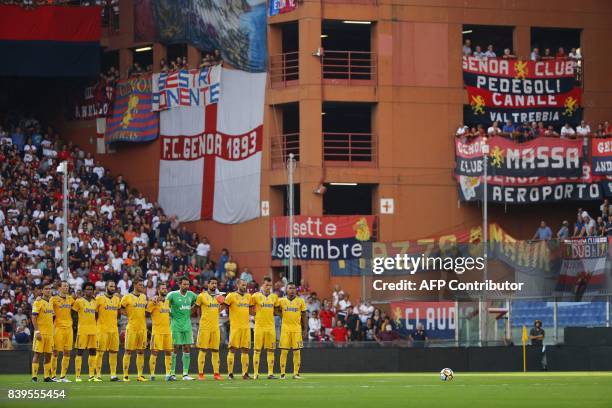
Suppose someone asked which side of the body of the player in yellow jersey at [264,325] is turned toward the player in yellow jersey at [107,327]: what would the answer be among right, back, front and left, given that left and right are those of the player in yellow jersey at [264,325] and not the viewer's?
right

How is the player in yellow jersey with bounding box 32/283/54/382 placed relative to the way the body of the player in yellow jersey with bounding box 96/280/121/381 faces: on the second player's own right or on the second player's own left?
on the second player's own right

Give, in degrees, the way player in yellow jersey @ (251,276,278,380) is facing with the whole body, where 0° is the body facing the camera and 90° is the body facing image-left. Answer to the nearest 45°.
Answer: approximately 0°

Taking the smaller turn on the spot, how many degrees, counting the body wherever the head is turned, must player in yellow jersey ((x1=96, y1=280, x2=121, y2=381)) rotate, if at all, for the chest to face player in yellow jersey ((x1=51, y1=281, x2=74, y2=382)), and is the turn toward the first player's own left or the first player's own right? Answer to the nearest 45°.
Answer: approximately 90° to the first player's own right

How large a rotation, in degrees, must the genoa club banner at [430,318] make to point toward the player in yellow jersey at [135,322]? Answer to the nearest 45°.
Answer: approximately 45° to its right

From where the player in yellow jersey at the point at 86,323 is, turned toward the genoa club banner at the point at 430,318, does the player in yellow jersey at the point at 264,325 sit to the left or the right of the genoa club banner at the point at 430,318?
right

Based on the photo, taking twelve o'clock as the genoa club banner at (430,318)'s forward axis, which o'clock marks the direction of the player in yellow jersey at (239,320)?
The player in yellow jersey is roughly at 1 o'clock from the genoa club banner.

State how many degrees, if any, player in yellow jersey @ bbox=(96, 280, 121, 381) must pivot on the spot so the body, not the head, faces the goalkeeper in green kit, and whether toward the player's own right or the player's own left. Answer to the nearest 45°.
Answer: approximately 45° to the player's own left

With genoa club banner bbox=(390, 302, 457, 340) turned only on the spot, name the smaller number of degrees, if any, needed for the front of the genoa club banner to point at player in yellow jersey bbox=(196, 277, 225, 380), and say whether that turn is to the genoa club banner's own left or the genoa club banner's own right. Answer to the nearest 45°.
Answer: approximately 45° to the genoa club banner's own right

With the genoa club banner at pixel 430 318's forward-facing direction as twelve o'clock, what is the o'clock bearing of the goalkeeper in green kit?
The goalkeeper in green kit is roughly at 1 o'clock from the genoa club banner.

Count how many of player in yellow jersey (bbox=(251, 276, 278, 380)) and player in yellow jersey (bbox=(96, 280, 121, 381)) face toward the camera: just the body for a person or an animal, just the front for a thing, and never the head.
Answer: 2
